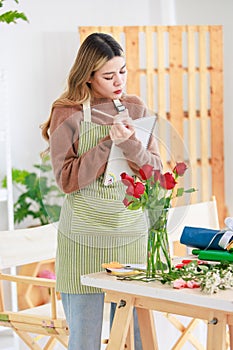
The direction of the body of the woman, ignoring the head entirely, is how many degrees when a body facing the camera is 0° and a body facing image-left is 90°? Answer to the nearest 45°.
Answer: approximately 315°

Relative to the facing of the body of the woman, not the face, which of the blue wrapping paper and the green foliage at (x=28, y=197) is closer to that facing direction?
the blue wrapping paper

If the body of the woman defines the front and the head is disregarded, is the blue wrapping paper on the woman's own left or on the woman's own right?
on the woman's own left
